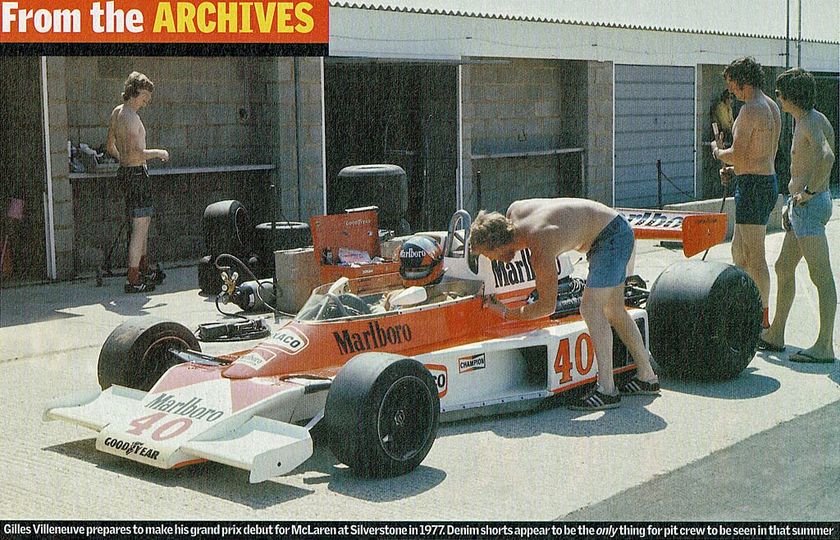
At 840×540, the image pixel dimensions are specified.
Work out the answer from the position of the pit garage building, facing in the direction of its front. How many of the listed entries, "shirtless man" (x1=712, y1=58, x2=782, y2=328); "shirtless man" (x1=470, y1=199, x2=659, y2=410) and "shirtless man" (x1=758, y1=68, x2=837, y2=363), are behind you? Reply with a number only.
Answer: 0

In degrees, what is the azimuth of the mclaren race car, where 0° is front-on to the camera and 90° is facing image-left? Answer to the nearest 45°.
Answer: approximately 45°

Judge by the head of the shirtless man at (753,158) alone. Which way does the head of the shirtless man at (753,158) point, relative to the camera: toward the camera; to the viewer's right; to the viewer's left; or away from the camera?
to the viewer's left

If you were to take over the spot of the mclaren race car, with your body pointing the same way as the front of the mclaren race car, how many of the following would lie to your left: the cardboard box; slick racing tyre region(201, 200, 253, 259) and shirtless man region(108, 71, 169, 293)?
0

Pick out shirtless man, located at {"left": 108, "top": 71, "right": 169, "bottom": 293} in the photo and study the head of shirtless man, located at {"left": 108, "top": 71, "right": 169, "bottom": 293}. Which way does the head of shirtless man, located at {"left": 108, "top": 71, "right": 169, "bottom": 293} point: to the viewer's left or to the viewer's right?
to the viewer's right

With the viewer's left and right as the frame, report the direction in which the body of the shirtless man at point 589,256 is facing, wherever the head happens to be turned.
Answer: facing to the left of the viewer

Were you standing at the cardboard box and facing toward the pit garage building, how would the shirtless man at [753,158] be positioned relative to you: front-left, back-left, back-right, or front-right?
back-right

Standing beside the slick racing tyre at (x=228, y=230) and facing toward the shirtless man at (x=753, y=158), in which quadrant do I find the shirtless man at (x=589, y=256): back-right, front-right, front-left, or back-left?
front-right

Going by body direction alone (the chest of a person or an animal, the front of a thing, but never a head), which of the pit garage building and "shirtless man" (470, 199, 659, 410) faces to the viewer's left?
the shirtless man

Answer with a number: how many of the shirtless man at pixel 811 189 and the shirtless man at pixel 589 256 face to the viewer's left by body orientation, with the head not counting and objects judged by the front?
2

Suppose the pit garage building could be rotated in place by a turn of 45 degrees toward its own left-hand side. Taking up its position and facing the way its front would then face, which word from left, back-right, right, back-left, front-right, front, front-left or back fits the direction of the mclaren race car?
right

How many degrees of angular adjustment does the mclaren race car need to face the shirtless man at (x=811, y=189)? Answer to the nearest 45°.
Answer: approximately 180°

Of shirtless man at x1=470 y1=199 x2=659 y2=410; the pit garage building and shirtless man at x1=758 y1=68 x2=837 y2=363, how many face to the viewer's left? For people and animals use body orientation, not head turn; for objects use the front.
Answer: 2

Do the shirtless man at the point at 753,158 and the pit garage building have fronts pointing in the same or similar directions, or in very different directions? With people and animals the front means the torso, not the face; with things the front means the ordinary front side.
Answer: very different directions

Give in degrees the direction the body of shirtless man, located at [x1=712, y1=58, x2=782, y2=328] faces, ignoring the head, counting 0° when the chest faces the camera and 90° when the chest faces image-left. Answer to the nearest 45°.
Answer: approximately 135°

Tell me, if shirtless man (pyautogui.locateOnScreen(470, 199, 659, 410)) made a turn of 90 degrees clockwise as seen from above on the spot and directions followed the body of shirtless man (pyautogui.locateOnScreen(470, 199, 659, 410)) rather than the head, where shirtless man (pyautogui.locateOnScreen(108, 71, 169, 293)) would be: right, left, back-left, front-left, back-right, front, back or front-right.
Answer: front-left
